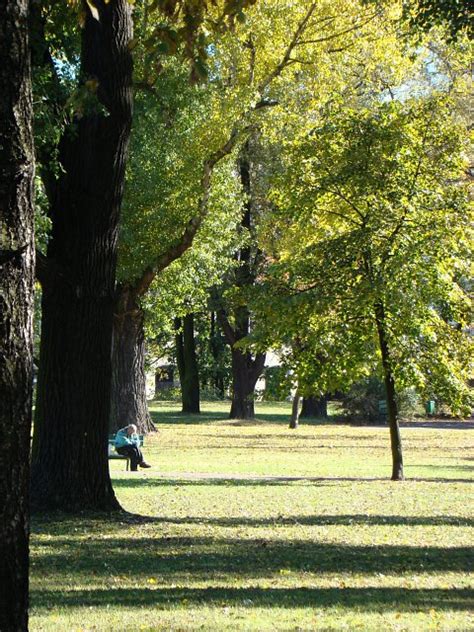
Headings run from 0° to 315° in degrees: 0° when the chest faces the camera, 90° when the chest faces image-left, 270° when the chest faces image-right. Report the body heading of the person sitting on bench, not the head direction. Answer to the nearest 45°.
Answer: approximately 315°

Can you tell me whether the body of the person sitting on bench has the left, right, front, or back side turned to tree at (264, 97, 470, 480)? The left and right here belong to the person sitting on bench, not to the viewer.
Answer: front
